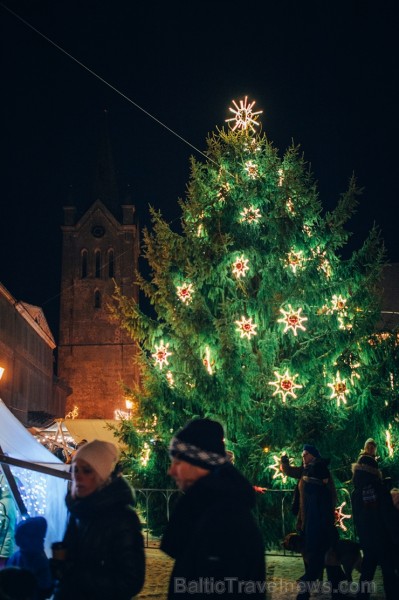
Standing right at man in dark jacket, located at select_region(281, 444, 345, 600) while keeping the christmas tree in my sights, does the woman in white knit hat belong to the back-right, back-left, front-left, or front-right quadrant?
back-left

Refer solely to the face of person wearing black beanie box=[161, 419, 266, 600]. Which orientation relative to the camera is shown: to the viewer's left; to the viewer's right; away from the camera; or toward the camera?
to the viewer's left

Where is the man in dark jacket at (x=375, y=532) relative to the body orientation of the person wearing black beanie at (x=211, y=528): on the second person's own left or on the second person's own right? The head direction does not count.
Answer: on the second person's own right

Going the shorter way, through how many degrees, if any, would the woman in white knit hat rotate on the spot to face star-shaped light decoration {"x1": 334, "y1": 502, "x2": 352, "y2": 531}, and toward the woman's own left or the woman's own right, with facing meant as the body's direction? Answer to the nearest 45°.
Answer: approximately 180°

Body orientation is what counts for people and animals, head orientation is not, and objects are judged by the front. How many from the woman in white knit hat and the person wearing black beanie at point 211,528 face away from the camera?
0

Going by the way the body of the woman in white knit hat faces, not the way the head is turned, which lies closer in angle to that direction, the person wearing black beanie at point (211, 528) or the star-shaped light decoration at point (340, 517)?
the person wearing black beanie

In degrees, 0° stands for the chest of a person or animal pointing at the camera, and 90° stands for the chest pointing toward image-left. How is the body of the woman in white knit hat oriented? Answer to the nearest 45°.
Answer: approximately 45°

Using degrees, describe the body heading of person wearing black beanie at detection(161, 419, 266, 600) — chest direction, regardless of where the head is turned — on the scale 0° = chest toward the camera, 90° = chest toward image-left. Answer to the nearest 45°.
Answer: approximately 90°

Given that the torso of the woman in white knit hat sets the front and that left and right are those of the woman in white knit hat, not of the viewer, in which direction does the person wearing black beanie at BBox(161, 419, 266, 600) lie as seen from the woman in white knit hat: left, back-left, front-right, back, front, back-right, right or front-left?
left

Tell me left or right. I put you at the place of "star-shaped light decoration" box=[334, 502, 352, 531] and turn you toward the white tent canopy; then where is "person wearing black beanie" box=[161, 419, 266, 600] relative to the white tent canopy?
left

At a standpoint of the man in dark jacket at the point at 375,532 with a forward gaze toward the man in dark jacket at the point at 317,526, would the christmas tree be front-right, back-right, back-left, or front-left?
front-right
